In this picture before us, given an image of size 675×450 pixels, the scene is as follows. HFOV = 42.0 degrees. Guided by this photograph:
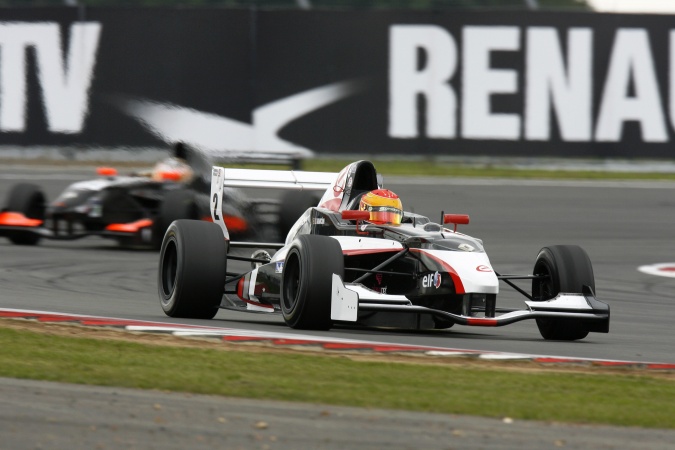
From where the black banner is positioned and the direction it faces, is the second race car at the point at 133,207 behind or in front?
in front

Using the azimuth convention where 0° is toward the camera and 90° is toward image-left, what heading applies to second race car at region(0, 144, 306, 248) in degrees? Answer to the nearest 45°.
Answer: approximately 45°

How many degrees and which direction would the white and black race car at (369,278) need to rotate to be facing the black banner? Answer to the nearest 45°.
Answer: approximately 135° to its left

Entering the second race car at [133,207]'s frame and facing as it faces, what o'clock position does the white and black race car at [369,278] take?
The white and black race car is roughly at 10 o'clock from the second race car.

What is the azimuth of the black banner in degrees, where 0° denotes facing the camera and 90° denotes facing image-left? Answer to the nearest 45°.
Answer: approximately 0°

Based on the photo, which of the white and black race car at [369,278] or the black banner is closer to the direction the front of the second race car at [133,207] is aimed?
the white and black race car
